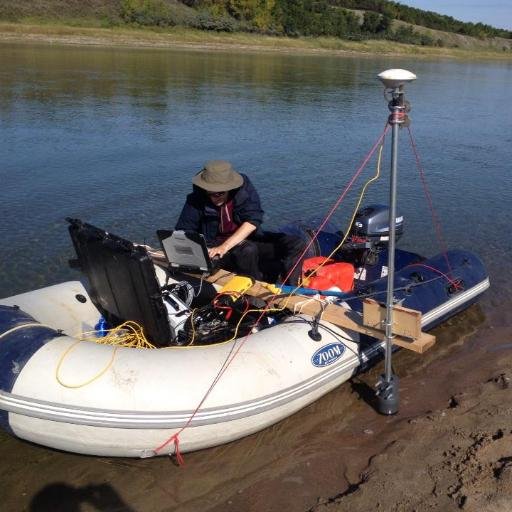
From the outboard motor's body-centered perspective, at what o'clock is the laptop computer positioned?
The laptop computer is roughly at 12 o'clock from the outboard motor.

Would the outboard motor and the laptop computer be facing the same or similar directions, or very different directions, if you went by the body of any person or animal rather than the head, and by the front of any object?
very different directions

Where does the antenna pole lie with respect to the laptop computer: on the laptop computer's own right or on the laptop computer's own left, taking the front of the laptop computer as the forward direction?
on the laptop computer's own right

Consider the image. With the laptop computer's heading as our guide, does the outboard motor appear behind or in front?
in front

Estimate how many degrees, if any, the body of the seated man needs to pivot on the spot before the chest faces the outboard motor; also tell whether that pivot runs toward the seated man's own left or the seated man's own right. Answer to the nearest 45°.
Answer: approximately 135° to the seated man's own left

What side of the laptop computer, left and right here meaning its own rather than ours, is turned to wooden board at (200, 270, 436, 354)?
right

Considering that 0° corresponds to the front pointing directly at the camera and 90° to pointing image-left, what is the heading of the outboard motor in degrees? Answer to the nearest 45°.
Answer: approximately 45°

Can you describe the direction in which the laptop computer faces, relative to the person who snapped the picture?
facing away from the viewer and to the right of the viewer

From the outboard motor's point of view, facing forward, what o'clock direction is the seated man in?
The seated man is roughly at 12 o'clock from the outboard motor.
